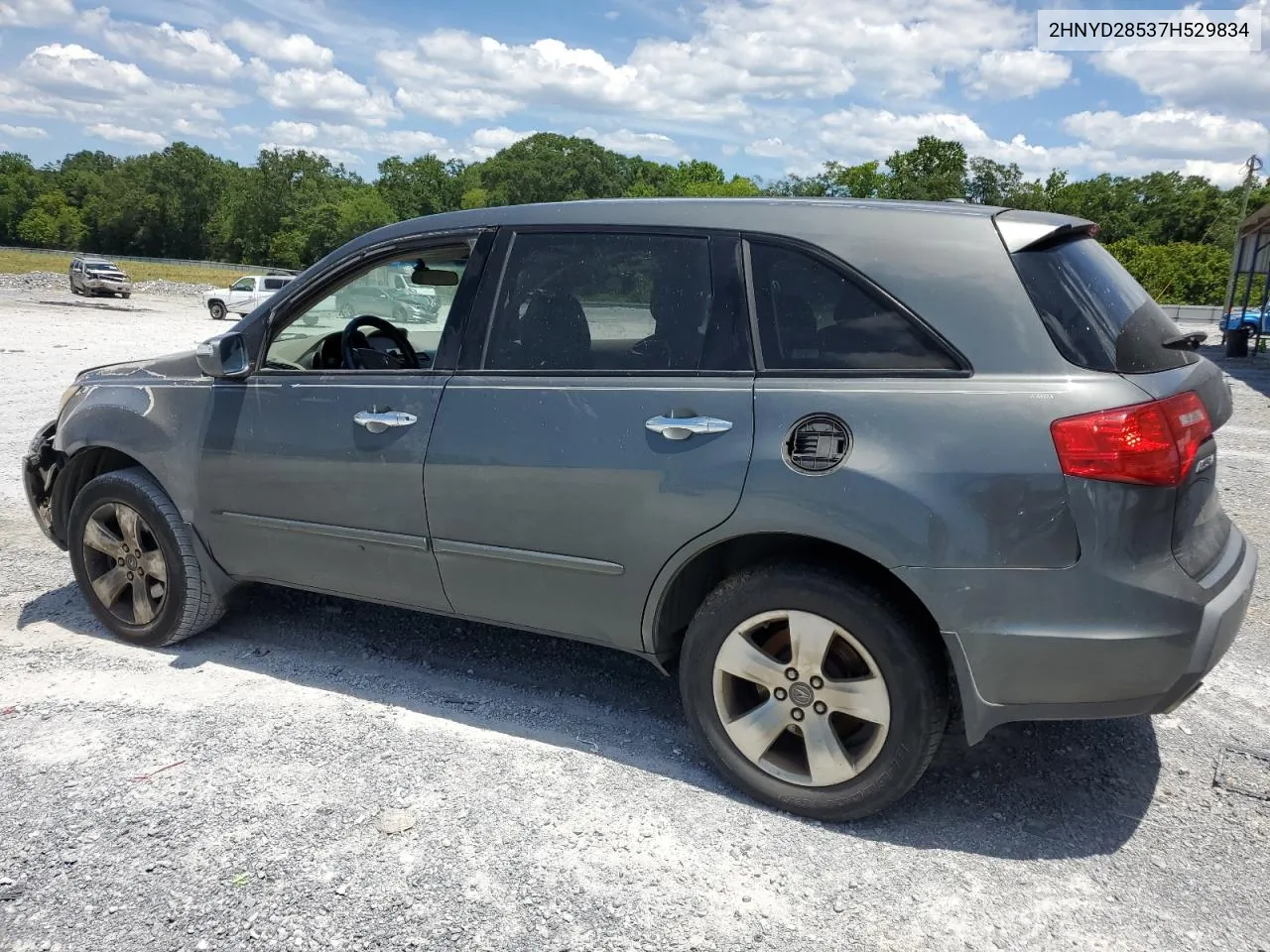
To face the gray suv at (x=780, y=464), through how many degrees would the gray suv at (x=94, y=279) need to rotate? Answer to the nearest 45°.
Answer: approximately 45° to its right

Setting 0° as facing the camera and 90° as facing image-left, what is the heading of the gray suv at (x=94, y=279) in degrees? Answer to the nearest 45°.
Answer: approximately 315°

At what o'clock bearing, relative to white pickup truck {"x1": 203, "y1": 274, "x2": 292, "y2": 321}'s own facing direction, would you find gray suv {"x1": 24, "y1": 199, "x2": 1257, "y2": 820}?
The gray suv is roughly at 9 o'clock from the white pickup truck.

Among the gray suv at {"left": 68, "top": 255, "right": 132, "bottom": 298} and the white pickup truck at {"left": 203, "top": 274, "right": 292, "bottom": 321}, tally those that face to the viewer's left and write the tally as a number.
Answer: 1

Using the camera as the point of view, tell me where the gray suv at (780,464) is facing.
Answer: facing away from the viewer and to the left of the viewer

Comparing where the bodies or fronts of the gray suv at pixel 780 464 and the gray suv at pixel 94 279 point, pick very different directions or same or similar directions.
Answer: very different directions

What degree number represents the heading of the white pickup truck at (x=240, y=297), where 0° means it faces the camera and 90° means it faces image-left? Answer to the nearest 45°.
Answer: approximately 90°

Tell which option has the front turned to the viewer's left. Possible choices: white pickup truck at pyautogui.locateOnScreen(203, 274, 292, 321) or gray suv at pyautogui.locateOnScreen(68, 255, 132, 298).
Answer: the white pickup truck
